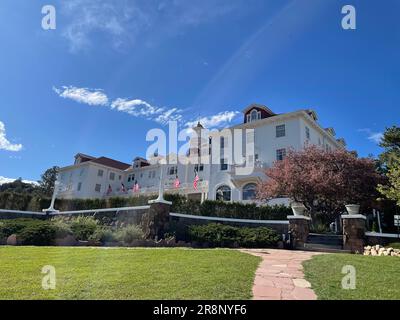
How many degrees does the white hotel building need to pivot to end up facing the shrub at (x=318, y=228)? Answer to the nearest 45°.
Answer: approximately 45° to its left

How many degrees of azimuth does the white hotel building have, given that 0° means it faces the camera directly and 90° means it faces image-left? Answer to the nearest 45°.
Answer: approximately 45°

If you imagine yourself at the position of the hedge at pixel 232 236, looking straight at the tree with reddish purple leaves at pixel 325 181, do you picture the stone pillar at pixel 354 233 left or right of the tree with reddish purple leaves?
right

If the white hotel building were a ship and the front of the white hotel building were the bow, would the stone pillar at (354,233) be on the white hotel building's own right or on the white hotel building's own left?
on the white hotel building's own left

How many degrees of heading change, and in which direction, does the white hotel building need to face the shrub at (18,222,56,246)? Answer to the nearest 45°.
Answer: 0° — it already faces it

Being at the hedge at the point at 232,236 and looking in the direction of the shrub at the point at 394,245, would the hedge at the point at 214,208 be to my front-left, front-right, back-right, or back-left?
back-left

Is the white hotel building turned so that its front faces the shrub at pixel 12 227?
yes

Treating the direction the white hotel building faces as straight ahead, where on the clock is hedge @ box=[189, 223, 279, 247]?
The hedge is roughly at 11 o'clock from the white hotel building.

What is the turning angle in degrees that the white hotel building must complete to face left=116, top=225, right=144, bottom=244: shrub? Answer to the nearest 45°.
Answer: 0° — it already faces it

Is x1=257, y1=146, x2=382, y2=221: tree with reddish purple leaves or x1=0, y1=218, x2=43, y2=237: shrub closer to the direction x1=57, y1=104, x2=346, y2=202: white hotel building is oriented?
the shrub
